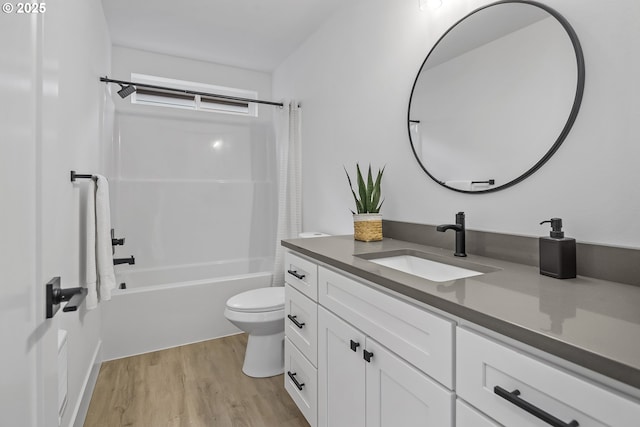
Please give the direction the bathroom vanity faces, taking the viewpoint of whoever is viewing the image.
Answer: facing the viewer and to the left of the viewer

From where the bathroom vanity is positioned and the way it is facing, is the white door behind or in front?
in front

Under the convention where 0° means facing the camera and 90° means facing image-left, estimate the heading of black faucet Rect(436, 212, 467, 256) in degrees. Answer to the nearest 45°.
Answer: approximately 90°

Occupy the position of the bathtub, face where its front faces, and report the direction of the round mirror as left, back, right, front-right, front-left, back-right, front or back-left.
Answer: front-left

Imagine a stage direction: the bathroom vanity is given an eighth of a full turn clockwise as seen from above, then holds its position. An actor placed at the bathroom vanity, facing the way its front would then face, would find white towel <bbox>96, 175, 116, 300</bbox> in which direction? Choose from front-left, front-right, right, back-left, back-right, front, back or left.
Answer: front

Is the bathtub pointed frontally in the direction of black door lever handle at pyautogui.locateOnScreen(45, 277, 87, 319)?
yes

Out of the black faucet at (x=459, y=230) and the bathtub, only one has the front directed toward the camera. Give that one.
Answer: the bathtub

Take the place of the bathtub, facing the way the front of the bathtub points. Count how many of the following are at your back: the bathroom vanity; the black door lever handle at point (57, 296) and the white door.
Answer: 0

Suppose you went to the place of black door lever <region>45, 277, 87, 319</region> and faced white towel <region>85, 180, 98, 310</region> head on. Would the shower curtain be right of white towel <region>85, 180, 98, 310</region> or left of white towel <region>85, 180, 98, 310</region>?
right

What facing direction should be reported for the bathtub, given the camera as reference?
facing the viewer

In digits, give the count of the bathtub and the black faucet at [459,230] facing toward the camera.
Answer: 1
